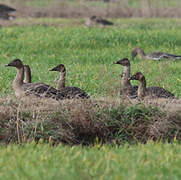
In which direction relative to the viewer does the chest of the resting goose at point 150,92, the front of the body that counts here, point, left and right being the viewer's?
facing to the left of the viewer

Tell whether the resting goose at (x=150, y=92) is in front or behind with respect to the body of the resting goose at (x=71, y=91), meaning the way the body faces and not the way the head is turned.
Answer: behind

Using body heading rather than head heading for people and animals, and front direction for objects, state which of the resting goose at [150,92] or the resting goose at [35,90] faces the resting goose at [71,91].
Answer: the resting goose at [150,92]

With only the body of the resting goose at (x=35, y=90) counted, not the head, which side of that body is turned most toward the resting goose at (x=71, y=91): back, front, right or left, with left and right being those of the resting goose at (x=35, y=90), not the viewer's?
back

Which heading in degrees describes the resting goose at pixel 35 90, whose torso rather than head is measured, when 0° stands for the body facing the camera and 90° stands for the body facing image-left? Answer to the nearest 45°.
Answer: approximately 90°

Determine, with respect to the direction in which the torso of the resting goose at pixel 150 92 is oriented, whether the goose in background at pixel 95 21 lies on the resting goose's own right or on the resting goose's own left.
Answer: on the resting goose's own right

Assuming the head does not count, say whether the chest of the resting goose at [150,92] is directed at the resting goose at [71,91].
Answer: yes

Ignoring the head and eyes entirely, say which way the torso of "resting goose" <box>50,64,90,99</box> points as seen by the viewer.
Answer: to the viewer's left

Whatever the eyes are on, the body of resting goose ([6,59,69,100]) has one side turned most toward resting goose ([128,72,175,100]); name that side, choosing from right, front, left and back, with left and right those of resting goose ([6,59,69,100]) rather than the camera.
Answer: back
